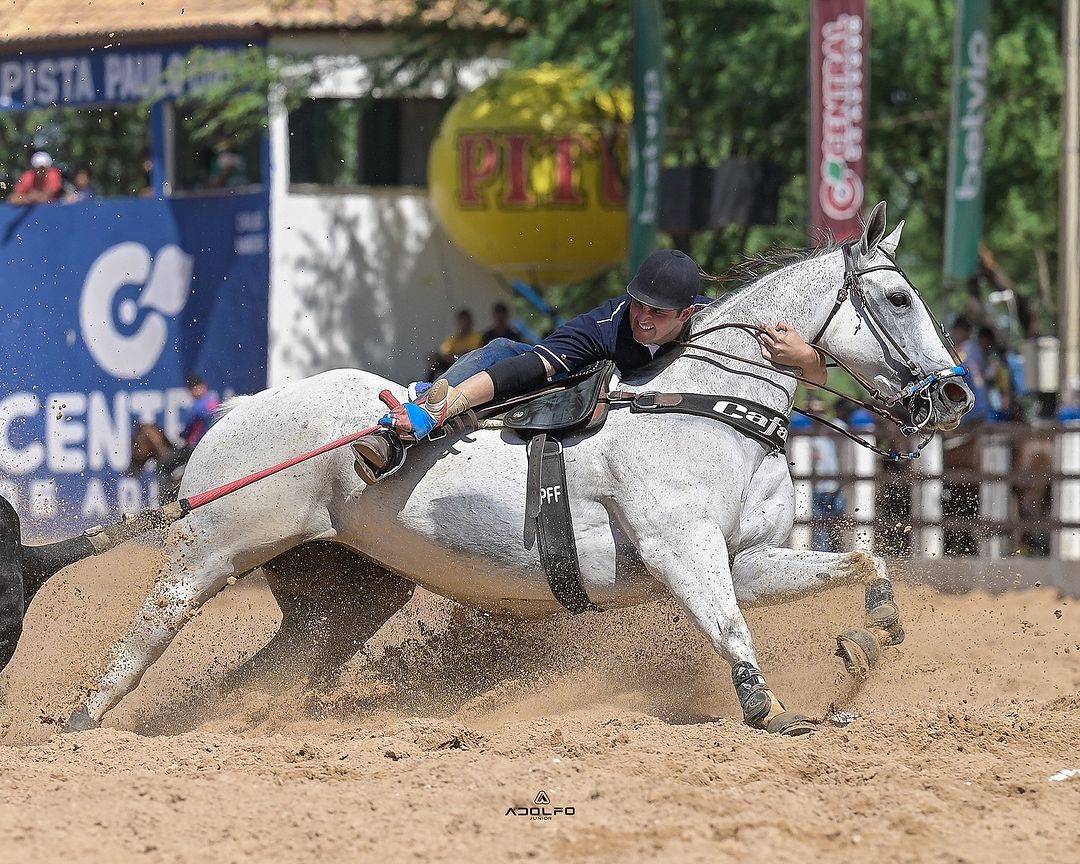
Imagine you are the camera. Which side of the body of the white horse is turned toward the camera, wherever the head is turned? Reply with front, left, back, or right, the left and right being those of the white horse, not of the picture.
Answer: right

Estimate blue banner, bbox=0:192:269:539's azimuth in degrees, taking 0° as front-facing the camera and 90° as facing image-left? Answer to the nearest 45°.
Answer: approximately 0°

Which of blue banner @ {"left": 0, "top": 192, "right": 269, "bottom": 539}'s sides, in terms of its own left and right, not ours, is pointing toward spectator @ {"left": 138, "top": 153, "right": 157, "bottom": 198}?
back

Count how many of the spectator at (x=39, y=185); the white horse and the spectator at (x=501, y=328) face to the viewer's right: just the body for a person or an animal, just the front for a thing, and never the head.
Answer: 1

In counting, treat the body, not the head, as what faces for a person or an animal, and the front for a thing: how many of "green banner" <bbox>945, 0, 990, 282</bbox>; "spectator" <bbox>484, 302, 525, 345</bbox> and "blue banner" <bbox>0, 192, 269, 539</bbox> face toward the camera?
3

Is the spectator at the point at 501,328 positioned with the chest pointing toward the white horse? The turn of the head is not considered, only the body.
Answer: yes

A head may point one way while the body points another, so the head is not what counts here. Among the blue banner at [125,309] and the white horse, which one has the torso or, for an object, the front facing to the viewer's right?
the white horse

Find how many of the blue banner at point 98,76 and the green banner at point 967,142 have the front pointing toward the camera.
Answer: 2

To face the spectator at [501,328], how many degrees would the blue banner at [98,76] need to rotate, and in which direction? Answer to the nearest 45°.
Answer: approximately 45° to its left

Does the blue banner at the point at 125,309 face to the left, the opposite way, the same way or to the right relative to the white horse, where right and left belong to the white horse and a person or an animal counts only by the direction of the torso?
to the right

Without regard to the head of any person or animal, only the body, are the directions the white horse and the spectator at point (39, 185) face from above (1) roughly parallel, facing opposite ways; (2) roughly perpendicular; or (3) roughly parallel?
roughly perpendicular

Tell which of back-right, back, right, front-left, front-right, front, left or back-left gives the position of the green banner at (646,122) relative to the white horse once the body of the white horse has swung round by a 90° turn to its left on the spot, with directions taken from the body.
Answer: front
